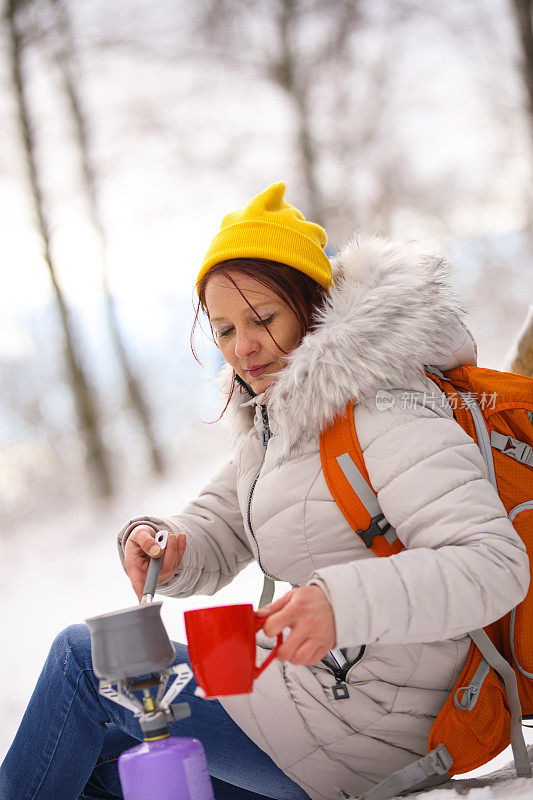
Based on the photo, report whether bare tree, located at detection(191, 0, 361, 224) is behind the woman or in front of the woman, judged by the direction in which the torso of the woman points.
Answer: behind

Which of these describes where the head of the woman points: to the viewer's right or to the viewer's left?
to the viewer's left

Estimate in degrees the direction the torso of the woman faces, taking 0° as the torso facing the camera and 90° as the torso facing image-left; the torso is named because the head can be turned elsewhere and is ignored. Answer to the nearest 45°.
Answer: approximately 45°
